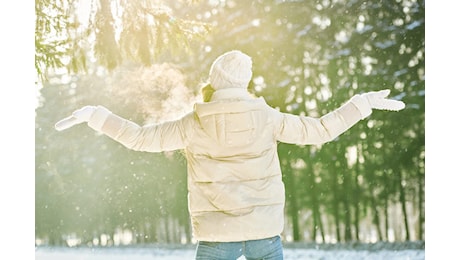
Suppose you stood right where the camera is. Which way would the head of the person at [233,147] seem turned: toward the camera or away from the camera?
away from the camera

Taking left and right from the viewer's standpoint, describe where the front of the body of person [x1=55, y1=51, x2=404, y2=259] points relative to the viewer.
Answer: facing away from the viewer
